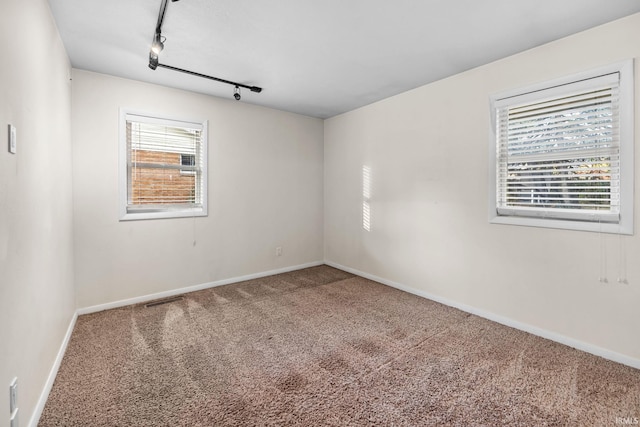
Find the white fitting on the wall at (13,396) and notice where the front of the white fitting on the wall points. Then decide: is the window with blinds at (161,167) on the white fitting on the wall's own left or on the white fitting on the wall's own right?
on the white fitting on the wall's own left

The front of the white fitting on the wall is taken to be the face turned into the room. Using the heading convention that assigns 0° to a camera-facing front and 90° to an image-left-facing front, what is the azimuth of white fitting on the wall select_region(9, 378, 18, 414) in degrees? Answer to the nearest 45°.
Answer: approximately 270°

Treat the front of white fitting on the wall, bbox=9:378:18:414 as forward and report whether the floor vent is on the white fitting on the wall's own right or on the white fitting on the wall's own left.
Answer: on the white fitting on the wall's own left
